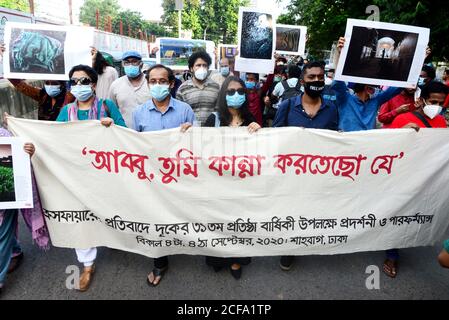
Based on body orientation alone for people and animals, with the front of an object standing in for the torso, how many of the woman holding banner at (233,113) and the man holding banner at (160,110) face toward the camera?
2

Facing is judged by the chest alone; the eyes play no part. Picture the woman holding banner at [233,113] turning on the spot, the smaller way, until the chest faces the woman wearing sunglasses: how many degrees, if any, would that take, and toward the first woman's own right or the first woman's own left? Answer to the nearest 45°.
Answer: approximately 90° to the first woman's own right

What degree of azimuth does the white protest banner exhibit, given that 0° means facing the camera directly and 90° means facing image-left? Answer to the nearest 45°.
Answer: approximately 0°

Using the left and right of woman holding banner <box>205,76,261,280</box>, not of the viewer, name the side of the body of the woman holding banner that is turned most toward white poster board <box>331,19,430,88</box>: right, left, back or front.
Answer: left

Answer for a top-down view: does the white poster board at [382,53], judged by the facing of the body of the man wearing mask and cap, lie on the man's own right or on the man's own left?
on the man's own left

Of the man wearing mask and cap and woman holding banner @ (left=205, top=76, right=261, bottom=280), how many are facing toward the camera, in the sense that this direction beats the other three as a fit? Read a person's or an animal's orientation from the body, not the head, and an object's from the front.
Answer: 2
